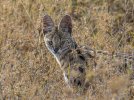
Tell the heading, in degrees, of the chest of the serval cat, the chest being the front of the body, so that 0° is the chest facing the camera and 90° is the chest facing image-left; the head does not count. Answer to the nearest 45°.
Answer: approximately 45°
